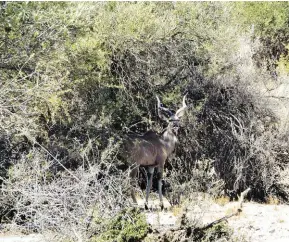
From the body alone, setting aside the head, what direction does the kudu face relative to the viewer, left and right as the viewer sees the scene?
facing the viewer and to the right of the viewer
